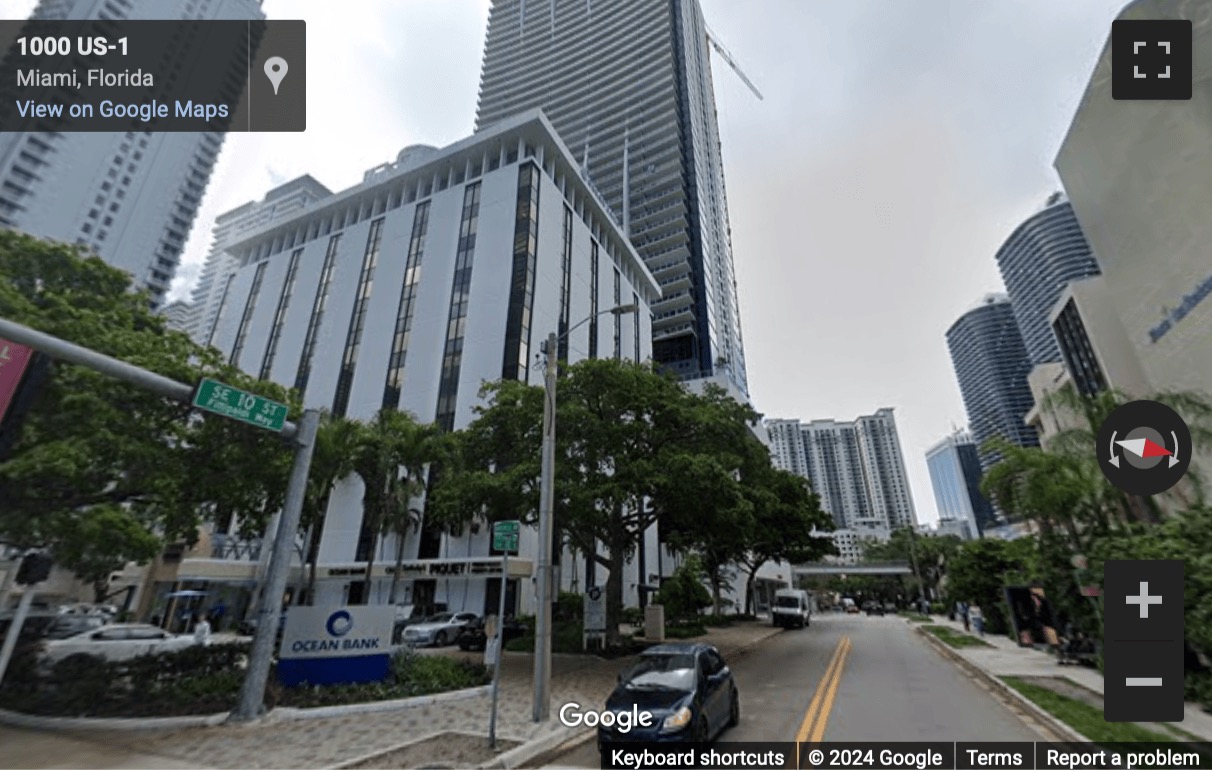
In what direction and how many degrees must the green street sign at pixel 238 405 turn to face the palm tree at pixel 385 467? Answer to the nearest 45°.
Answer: approximately 180°

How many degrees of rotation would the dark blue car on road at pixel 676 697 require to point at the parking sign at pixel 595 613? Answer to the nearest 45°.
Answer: approximately 135° to its right

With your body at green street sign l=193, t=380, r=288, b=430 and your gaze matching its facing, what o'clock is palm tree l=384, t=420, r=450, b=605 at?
The palm tree is roughly at 7 o'clock from the green street sign.

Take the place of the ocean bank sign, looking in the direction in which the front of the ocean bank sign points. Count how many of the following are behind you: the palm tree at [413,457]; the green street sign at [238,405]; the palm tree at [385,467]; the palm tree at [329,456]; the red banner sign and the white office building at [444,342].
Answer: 4

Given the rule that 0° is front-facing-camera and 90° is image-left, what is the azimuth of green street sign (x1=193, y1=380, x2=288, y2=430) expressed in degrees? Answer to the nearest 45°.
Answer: approximately 0°

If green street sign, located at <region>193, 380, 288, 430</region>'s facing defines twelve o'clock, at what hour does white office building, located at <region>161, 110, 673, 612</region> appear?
The white office building is roughly at 7 o'clock from the green street sign.

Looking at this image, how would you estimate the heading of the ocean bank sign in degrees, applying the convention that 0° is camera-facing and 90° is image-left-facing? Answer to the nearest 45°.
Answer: approximately 0°

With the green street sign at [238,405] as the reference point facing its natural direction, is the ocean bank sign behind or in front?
behind

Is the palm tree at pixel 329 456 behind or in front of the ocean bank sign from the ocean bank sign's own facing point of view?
behind

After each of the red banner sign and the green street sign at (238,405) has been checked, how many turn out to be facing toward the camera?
2
